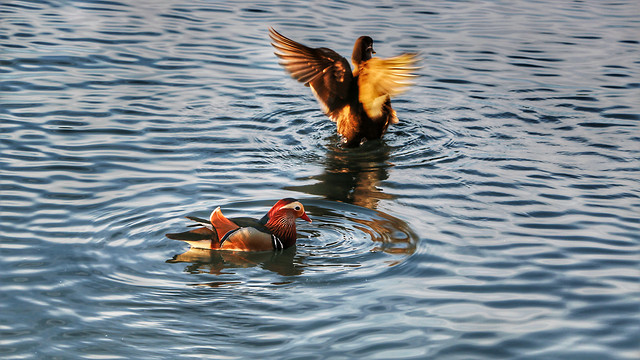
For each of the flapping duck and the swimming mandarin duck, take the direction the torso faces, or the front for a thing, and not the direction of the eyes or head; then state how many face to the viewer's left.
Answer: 0

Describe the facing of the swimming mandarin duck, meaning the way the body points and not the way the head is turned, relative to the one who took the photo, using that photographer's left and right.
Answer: facing to the right of the viewer

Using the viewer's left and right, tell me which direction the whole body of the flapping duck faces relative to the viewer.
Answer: facing away from the viewer and to the right of the viewer

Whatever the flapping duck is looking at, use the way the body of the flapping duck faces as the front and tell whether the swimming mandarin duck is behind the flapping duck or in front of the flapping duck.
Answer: behind

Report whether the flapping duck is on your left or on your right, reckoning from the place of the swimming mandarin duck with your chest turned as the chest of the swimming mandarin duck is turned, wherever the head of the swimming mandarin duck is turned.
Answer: on your left
